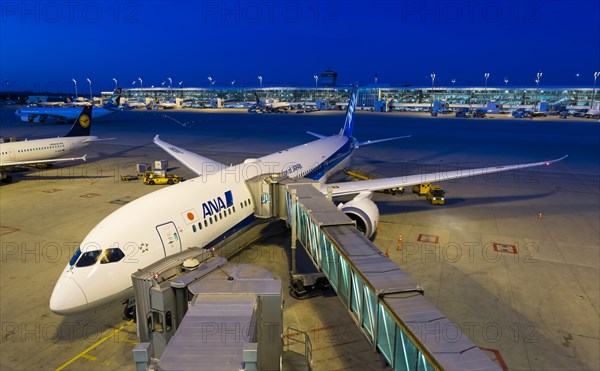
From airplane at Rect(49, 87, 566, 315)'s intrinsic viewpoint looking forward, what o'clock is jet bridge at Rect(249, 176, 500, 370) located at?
The jet bridge is roughly at 9 o'clock from the airplane.

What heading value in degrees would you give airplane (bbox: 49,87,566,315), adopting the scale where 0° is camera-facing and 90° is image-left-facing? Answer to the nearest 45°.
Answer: approximately 45°

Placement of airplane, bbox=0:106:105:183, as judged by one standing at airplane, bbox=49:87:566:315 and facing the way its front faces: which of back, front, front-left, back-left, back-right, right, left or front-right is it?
right

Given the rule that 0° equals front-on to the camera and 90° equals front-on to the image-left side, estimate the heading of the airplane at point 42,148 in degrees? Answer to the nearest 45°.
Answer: approximately 45°

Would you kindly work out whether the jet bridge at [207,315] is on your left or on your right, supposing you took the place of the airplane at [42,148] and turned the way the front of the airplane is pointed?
on your left

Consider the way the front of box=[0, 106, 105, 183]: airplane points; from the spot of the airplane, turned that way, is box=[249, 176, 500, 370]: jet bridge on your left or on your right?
on your left

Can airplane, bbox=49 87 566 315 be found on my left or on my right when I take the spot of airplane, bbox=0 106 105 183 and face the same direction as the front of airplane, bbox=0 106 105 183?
on my left
